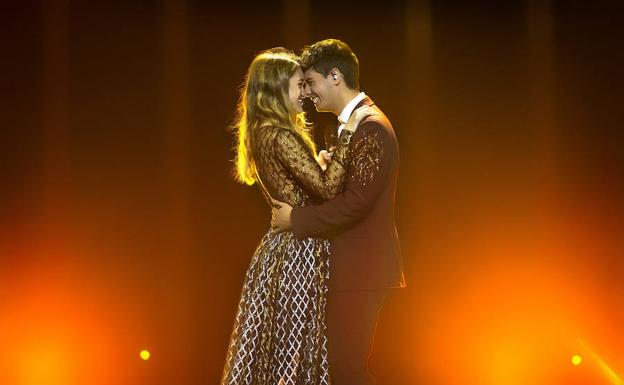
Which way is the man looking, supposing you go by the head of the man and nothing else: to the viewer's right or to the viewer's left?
to the viewer's left

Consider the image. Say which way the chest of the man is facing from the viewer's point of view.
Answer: to the viewer's left

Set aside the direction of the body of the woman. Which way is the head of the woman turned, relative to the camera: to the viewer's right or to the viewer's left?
to the viewer's right
